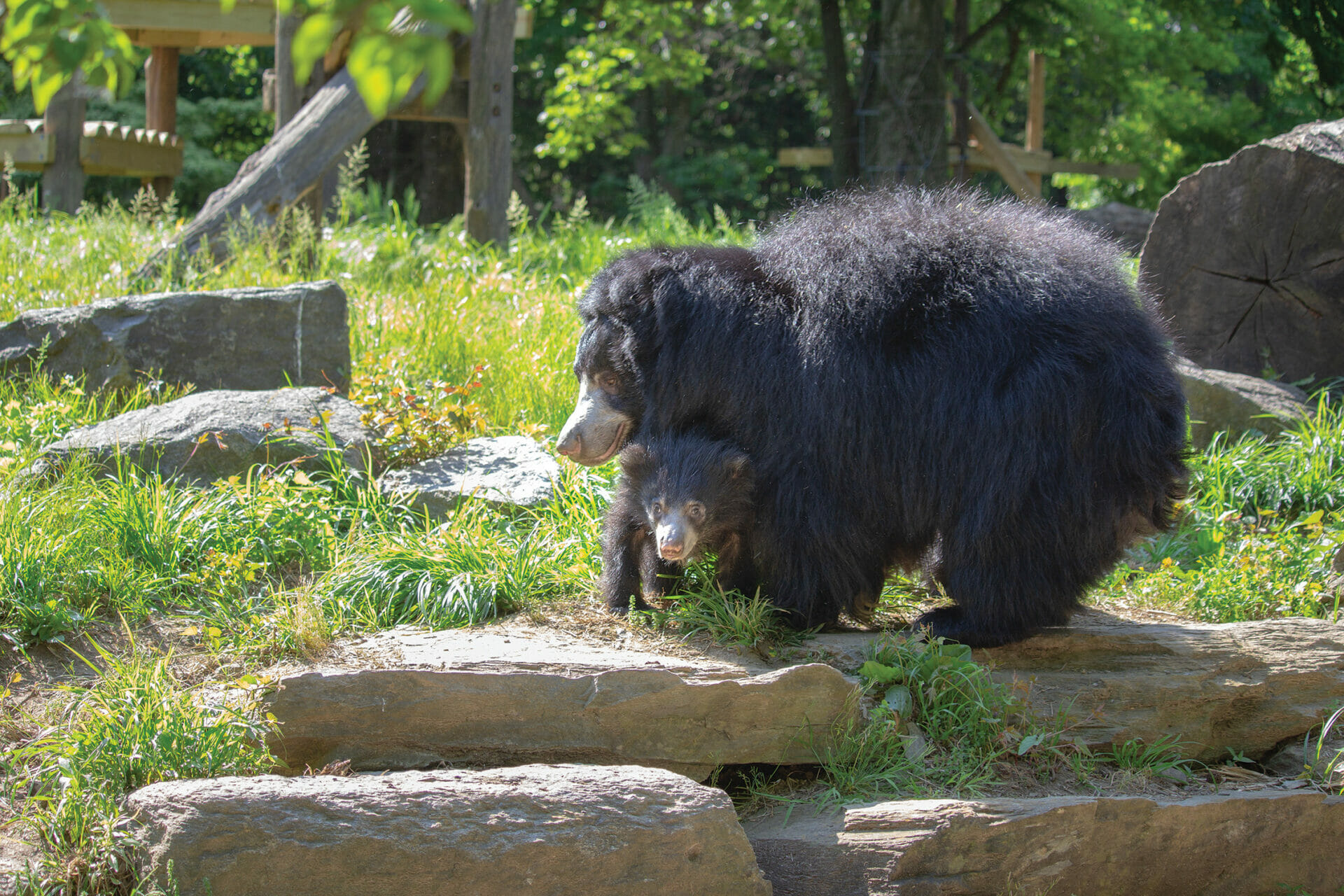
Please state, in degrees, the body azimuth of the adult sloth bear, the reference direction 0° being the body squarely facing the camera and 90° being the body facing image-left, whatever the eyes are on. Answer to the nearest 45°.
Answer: approximately 90°

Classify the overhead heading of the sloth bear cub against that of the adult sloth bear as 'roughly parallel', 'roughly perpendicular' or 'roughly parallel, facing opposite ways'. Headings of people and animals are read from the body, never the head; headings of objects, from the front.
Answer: roughly perpendicular

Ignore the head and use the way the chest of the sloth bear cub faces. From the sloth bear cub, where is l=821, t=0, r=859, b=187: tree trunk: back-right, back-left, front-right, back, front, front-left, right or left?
back

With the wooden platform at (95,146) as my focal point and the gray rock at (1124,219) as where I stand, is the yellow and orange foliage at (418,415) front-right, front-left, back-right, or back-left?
front-left

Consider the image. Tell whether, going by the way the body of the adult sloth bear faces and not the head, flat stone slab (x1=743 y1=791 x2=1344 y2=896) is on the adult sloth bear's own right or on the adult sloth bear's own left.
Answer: on the adult sloth bear's own left

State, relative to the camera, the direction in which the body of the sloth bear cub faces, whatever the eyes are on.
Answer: toward the camera

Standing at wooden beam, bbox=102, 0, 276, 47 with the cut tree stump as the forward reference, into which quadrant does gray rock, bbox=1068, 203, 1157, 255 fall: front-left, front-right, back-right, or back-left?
front-left

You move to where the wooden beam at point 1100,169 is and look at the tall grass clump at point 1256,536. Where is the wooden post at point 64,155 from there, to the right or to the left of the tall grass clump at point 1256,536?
right

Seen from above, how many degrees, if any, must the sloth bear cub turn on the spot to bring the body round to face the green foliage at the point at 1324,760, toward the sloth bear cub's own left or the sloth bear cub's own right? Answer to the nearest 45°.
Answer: approximately 90° to the sloth bear cub's own left

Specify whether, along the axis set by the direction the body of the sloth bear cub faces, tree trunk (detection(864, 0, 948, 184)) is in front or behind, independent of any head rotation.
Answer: behind
